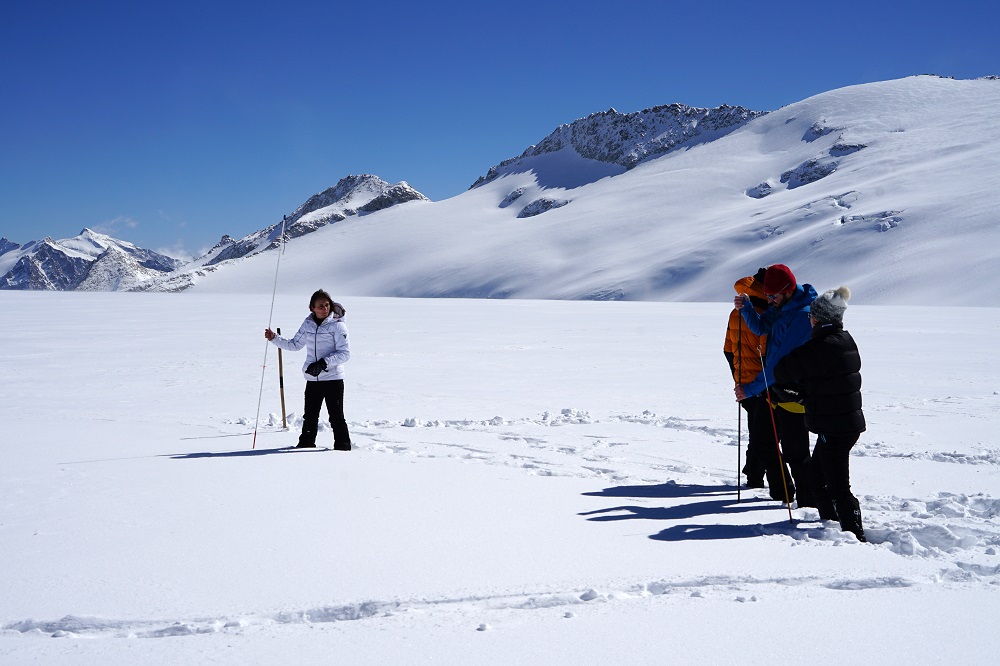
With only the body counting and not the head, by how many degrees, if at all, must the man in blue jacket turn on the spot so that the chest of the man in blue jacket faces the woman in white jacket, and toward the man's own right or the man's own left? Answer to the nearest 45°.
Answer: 0° — they already face them

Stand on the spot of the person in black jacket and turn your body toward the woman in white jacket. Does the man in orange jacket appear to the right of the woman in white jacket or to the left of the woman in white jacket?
right

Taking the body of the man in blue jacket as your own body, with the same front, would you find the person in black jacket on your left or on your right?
on your left

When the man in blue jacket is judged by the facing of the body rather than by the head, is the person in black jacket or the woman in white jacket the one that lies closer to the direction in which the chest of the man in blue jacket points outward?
the woman in white jacket

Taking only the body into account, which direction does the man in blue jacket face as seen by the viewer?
to the viewer's left

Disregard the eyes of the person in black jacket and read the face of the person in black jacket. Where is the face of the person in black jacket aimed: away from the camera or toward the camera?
away from the camera
